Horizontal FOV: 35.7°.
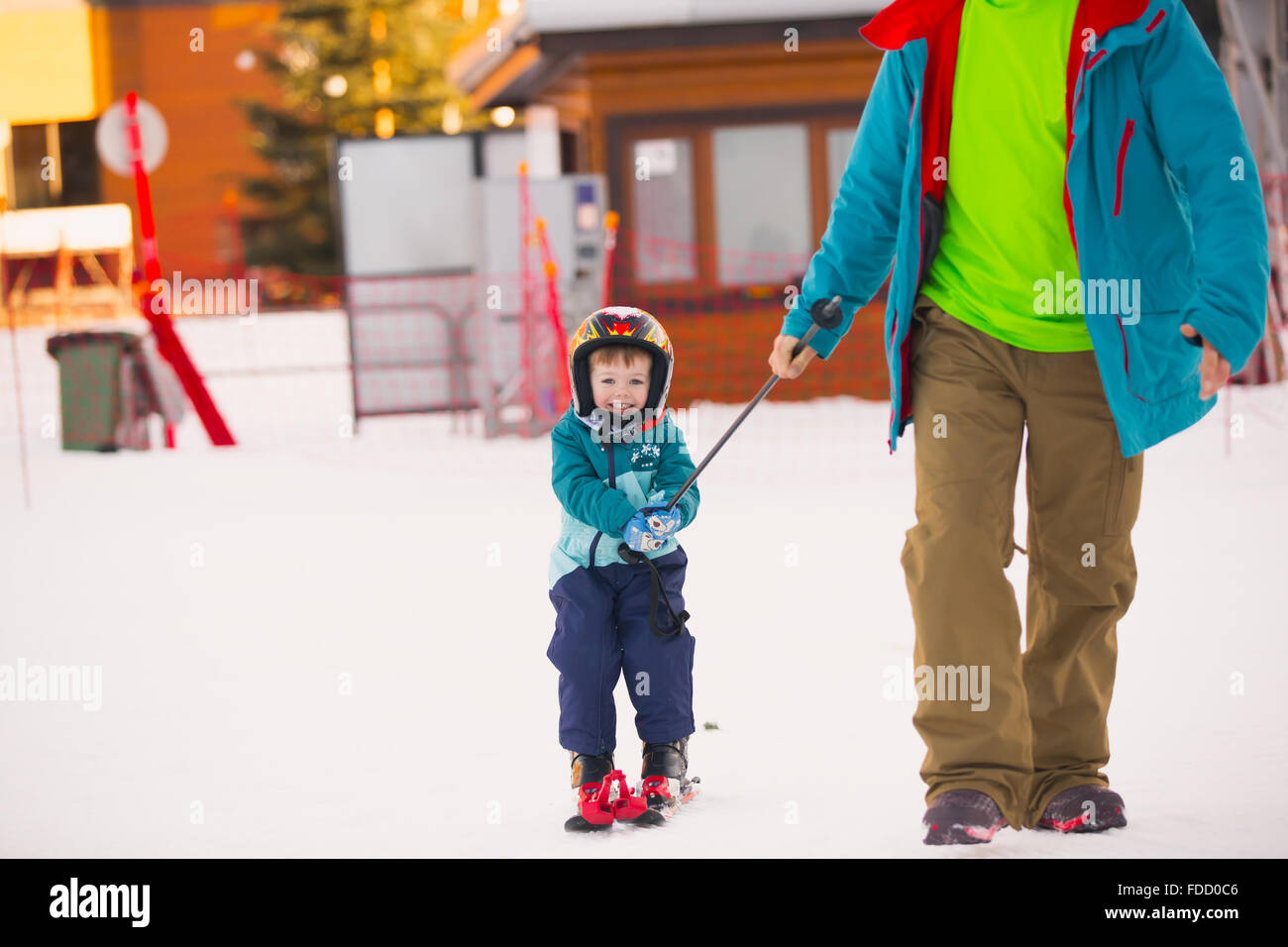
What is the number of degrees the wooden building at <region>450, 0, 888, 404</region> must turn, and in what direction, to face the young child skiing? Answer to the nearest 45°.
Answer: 0° — it already faces them

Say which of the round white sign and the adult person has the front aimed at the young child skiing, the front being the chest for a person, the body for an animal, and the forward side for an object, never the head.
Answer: the round white sign

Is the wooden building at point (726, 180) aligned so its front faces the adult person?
yes

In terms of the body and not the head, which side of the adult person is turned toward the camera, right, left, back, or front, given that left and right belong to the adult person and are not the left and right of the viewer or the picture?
front

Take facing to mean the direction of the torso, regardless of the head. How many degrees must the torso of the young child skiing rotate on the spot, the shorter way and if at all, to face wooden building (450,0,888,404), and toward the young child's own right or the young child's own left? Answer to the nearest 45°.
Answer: approximately 180°

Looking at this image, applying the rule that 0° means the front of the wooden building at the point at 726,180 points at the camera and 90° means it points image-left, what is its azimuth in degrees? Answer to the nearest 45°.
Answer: approximately 0°

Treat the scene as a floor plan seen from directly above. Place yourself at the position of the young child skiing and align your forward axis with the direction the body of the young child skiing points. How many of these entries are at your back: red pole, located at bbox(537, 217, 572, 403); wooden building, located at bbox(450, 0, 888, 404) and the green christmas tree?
3

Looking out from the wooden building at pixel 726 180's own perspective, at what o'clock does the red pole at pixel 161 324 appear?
The red pole is roughly at 2 o'clock from the wooden building.

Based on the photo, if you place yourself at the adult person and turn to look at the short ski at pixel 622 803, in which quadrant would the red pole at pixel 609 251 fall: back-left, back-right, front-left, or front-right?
front-right

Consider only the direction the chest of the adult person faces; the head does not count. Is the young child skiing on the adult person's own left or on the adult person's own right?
on the adult person's own right
